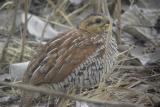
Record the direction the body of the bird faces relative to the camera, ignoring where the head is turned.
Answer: to the viewer's right
